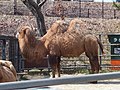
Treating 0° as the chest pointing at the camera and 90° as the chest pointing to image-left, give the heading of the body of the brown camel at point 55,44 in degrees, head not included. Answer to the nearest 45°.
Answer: approximately 90°
